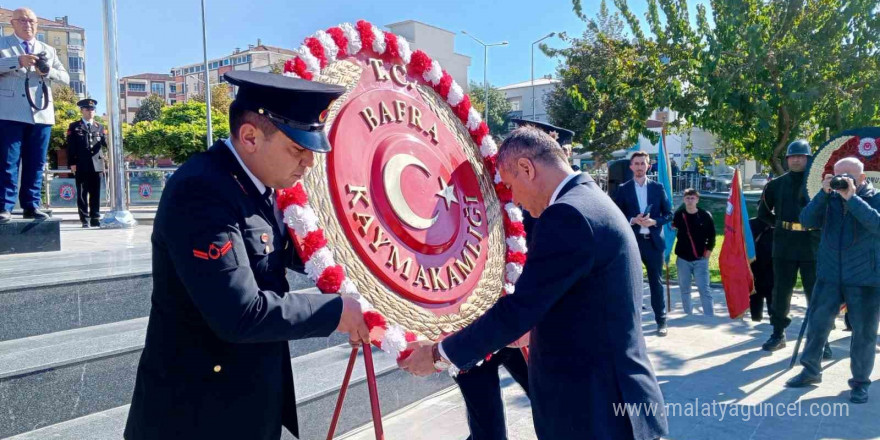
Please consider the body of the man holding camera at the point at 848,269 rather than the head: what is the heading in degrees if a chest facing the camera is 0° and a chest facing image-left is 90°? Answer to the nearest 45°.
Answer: approximately 45°

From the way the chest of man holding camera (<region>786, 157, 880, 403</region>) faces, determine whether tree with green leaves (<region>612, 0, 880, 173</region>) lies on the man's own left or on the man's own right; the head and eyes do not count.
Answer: on the man's own right

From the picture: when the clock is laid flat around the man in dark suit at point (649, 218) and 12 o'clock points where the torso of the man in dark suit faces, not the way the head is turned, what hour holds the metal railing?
The metal railing is roughly at 4 o'clock from the man in dark suit.

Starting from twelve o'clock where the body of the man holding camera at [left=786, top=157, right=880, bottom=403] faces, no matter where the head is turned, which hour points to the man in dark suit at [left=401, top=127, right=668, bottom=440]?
The man in dark suit is roughly at 11 o'clock from the man holding camera.

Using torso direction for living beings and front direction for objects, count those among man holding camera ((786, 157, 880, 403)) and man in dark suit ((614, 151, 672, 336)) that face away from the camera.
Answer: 0

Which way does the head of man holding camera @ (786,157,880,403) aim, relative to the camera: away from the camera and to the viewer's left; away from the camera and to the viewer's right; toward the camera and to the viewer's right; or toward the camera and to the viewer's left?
toward the camera and to the viewer's left

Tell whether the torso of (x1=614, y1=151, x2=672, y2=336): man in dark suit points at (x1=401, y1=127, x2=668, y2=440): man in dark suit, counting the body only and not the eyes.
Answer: yes

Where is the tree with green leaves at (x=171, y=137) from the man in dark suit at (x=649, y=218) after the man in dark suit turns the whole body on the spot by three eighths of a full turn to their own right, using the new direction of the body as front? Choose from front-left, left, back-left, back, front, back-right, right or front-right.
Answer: front

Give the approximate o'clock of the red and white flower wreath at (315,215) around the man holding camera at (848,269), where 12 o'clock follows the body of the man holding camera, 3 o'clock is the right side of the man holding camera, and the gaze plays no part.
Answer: The red and white flower wreath is roughly at 11 o'clock from the man holding camera.

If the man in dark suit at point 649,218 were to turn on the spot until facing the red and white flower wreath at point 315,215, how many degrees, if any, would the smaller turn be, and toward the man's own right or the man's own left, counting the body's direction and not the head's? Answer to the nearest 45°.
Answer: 0° — they already face it

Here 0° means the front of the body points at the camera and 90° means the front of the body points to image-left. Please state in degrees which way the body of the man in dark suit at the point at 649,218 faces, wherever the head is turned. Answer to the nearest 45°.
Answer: approximately 0°

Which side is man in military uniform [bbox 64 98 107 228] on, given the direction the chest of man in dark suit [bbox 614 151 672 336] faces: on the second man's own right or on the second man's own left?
on the second man's own right
